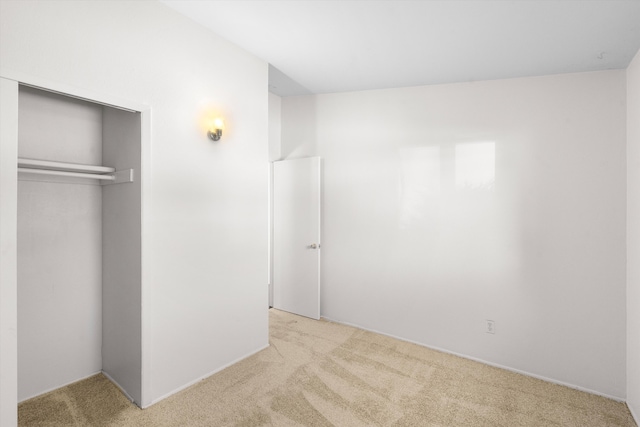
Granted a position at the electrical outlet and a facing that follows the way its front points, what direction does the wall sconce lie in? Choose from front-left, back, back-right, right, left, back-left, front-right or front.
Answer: front-right

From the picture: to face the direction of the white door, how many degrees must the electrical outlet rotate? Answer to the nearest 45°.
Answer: approximately 90° to its right

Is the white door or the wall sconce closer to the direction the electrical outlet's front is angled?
the wall sconce

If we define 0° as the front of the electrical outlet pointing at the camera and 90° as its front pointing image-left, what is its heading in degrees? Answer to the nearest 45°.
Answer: approximately 0°
